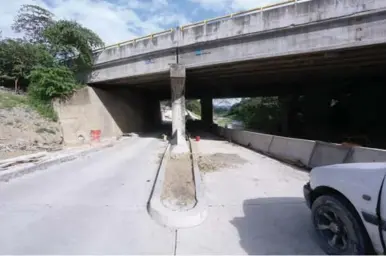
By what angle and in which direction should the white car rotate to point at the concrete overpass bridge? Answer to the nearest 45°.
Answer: approximately 45° to its right

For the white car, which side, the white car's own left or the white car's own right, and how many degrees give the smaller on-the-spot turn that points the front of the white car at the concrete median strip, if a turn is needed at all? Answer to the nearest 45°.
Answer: approximately 45° to the white car's own left

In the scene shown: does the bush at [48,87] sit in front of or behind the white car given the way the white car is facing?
in front

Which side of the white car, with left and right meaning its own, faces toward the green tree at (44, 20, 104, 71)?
front

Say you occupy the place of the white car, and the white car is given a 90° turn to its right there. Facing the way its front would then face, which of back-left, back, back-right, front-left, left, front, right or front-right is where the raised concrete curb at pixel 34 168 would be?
back-left

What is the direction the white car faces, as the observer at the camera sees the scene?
facing away from the viewer and to the left of the viewer
